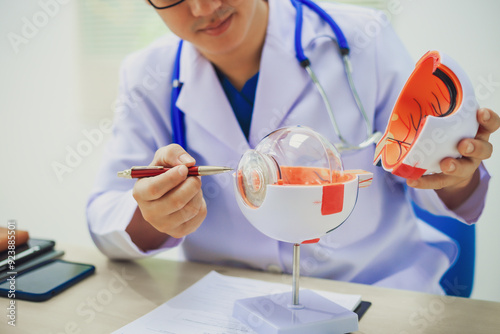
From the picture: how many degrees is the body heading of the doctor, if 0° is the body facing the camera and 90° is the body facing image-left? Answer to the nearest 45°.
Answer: approximately 0°
